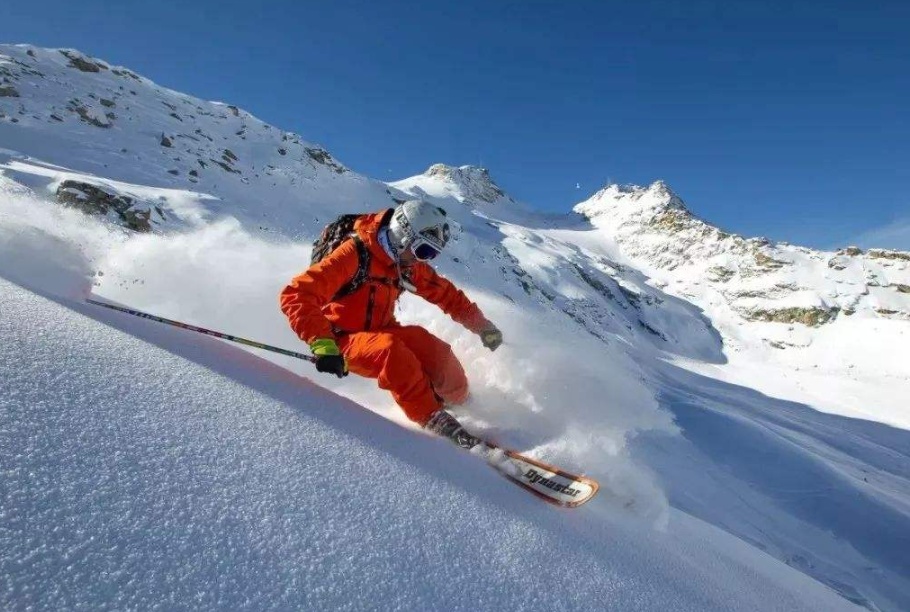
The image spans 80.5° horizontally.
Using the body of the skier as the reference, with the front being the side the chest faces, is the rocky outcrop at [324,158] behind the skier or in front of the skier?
behind

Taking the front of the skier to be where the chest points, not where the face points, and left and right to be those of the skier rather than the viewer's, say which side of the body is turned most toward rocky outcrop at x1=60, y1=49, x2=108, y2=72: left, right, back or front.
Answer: back

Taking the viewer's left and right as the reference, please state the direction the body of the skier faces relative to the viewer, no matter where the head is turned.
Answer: facing the viewer and to the right of the viewer

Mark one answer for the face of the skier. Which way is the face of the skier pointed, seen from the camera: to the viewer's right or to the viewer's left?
to the viewer's right

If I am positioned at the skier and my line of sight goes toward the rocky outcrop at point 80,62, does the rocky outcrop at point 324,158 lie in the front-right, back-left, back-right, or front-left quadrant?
front-right

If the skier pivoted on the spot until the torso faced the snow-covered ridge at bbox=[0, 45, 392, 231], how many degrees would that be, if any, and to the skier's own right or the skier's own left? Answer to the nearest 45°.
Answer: approximately 180°

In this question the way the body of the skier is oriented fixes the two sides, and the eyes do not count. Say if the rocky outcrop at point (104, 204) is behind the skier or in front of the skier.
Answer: behind

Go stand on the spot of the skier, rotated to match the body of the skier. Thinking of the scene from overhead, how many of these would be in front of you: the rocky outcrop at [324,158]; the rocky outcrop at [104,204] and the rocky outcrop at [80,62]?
0

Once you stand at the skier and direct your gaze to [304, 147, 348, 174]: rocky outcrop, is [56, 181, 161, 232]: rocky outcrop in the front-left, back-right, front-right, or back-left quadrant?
front-left
